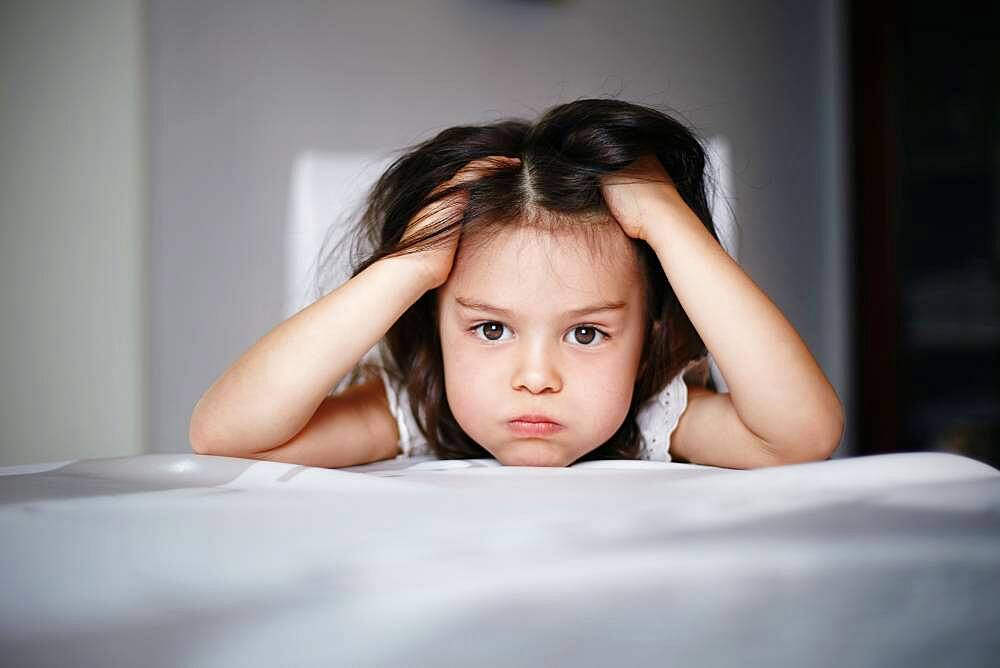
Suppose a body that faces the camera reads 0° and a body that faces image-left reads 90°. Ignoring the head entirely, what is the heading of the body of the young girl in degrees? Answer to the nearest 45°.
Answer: approximately 0°
